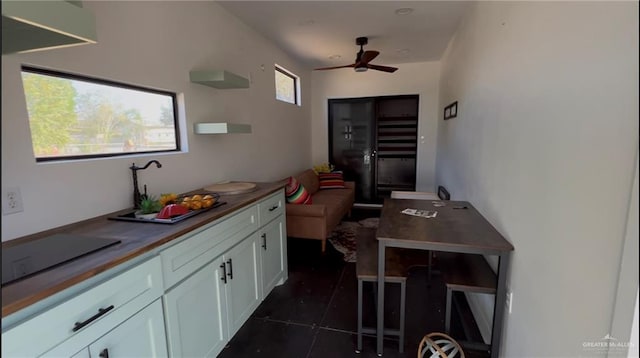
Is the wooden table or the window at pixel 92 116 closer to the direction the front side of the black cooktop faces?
the wooden table

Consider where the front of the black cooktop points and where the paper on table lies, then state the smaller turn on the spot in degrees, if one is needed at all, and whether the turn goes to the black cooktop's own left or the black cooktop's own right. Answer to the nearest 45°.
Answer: approximately 45° to the black cooktop's own left

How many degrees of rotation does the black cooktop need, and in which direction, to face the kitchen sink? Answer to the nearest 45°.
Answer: approximately 90° to its left

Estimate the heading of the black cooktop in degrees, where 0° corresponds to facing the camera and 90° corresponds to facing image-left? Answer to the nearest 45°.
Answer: approximately 315°

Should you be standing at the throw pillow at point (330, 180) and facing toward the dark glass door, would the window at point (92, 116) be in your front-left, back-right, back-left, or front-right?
back-right
